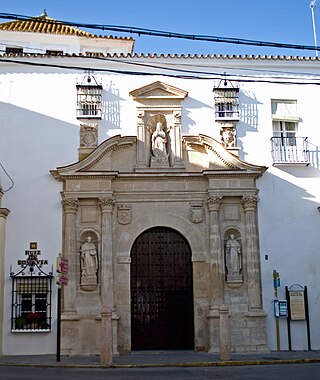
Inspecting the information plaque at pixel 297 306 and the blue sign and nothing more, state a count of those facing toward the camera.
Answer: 2

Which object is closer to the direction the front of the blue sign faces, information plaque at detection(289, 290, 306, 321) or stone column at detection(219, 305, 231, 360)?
the stone column

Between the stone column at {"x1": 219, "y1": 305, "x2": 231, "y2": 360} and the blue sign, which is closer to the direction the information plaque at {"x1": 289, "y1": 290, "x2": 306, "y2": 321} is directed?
the stone column

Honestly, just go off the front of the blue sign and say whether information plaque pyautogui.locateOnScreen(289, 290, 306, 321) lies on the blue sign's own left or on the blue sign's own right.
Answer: on the blue sign's own left

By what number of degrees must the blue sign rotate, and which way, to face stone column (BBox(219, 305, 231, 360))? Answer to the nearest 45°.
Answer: approximately 45° to its right
